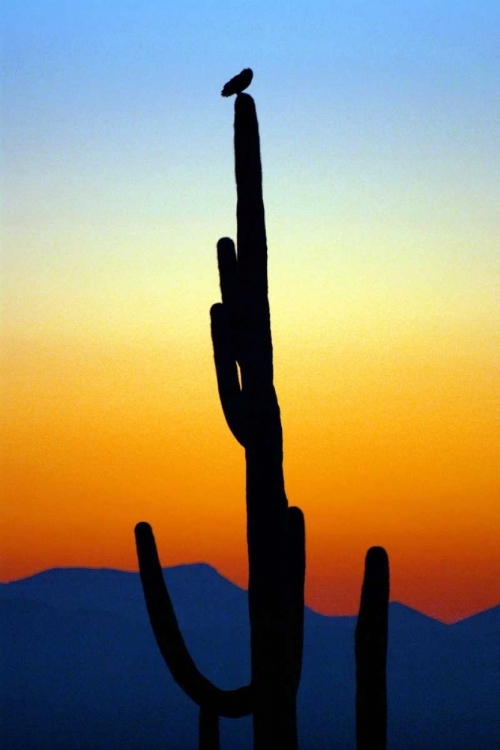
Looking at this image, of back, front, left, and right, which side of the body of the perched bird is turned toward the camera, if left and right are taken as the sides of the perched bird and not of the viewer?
right
